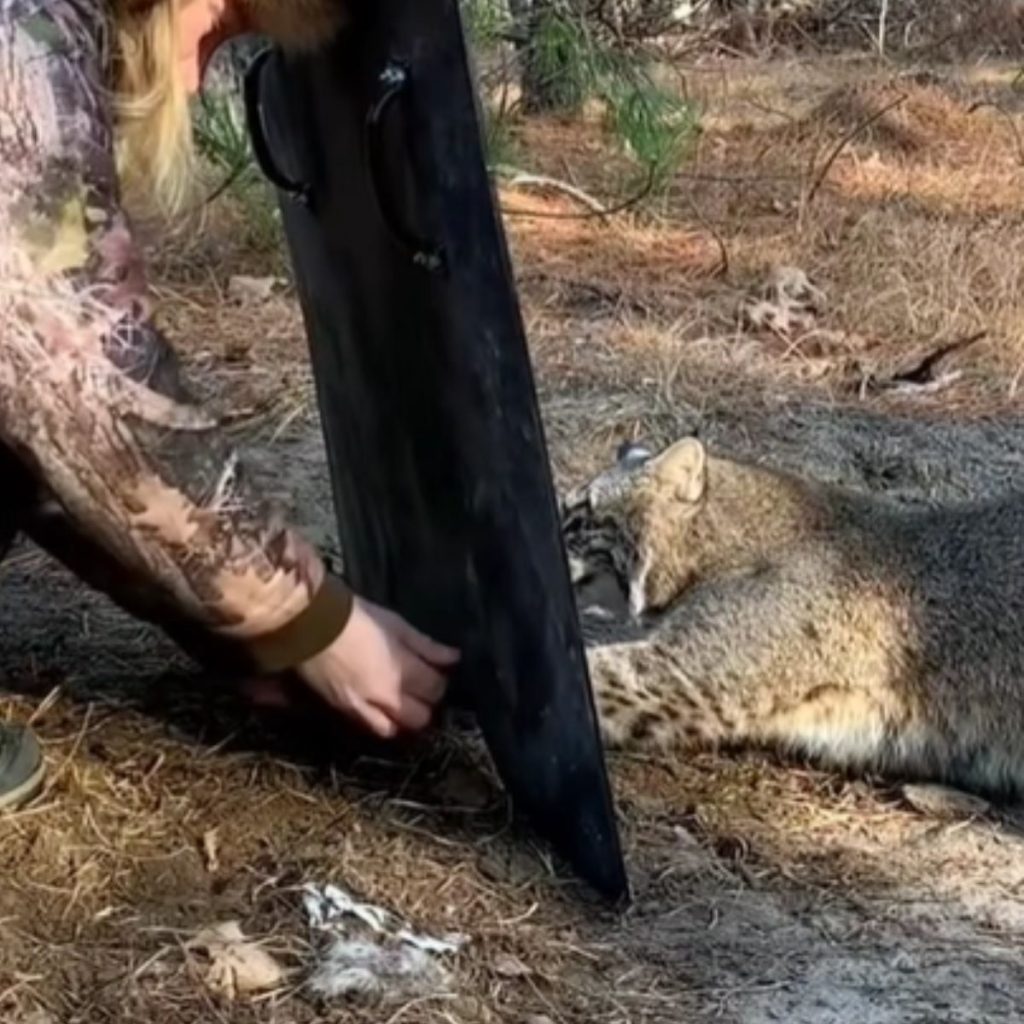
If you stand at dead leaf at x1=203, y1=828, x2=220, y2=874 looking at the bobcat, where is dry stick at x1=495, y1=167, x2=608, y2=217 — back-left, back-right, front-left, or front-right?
front-left

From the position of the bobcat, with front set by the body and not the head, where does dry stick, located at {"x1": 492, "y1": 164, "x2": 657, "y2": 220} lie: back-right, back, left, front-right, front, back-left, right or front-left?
right

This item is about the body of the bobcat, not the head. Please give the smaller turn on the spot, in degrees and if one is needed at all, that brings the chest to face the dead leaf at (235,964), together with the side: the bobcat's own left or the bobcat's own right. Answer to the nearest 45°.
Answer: approximately 45° to the bobcat's own left

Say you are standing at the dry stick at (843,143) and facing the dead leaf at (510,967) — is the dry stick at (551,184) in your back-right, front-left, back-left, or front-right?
front-right

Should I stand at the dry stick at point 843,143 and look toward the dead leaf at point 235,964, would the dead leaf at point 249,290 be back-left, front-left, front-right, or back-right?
front-right

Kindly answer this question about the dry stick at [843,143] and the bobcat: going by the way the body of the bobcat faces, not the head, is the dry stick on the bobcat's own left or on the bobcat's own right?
on the bobcat's own right

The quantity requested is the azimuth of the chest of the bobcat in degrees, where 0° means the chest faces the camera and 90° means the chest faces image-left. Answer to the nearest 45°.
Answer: approximately 90°

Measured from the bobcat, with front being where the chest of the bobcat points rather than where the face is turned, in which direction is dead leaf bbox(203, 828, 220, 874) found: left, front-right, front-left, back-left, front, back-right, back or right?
front-left

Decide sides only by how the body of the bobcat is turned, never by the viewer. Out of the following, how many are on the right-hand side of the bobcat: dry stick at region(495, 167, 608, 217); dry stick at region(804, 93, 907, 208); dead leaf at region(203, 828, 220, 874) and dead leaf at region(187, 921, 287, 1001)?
2

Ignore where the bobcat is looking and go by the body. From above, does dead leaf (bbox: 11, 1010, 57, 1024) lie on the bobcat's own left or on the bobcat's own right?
on the bobcat's own left

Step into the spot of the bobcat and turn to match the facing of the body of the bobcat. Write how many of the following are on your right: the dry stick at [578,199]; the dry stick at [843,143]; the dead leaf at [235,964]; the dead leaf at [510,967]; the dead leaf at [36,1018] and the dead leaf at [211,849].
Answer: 2

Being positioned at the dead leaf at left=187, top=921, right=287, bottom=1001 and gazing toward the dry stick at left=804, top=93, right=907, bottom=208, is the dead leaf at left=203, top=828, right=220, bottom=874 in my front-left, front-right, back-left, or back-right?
front-left
